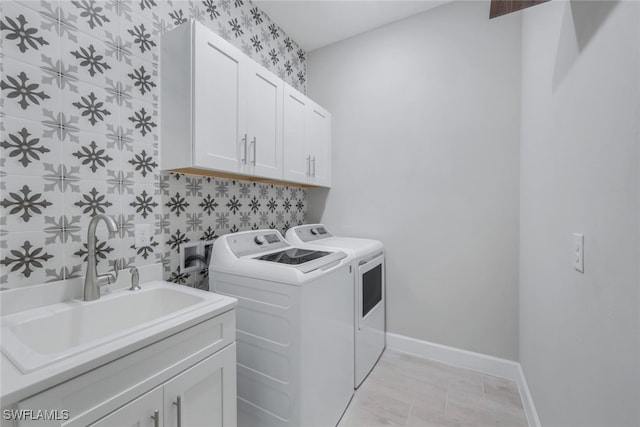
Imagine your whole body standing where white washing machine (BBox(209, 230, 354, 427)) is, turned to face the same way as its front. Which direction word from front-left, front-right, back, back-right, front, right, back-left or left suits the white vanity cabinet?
right

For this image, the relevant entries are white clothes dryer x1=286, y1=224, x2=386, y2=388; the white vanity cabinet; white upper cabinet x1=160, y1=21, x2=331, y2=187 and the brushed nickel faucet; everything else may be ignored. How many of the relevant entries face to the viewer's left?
0

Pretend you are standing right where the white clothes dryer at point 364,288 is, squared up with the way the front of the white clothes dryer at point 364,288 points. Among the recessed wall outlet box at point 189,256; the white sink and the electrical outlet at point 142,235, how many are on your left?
0

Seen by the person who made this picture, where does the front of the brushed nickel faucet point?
facing the viewer and to the right of the viewer

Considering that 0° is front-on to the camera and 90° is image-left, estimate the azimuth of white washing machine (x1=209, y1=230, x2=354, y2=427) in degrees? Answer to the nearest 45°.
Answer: approximately 315°

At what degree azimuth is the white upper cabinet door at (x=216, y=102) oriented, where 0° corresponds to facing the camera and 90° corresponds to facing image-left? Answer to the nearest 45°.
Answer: approximately 315°

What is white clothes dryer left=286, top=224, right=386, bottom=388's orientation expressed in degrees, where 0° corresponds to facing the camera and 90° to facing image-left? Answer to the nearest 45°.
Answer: approximately 315°

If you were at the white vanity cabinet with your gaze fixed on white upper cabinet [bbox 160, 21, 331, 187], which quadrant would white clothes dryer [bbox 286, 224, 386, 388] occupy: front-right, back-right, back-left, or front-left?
front-right

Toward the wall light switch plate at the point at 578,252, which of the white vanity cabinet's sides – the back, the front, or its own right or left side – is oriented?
front

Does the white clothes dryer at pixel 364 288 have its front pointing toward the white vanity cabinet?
no

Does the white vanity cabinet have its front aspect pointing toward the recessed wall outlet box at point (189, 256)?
no

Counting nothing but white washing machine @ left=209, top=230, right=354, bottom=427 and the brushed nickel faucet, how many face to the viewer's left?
0

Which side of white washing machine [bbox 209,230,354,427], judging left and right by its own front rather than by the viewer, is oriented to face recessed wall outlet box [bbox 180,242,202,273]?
back

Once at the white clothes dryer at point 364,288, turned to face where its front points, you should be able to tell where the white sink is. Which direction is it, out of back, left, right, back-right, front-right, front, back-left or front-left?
right

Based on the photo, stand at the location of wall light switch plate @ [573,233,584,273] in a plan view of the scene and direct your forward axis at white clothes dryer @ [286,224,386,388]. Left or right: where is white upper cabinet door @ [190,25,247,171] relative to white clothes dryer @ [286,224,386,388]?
left
